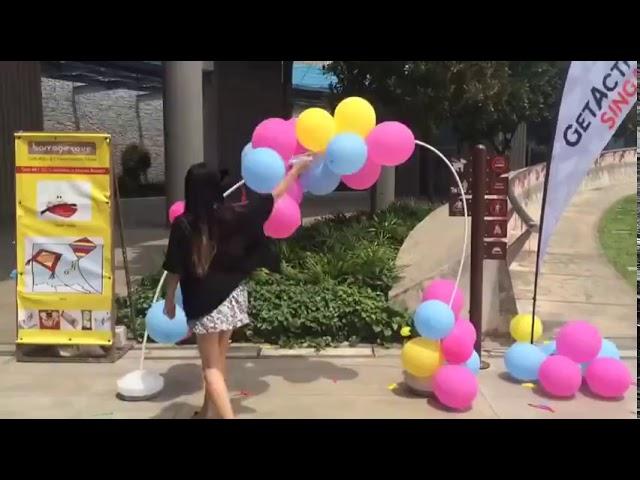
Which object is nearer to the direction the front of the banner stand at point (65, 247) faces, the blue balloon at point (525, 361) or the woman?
the woman

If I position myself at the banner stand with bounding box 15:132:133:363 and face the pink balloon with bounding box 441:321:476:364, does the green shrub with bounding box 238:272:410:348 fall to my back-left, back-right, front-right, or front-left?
front-left

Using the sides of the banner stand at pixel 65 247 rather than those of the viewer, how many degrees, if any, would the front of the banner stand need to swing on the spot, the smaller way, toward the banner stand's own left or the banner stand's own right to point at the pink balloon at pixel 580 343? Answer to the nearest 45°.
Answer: approximately 45° to the banner stand's own left

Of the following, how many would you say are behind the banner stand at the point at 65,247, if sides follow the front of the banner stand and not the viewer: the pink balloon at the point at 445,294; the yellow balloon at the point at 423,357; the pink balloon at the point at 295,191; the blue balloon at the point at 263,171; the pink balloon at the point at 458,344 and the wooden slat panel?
1

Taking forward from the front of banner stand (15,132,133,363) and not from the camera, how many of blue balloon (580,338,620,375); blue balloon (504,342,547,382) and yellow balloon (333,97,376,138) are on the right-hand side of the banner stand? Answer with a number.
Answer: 0

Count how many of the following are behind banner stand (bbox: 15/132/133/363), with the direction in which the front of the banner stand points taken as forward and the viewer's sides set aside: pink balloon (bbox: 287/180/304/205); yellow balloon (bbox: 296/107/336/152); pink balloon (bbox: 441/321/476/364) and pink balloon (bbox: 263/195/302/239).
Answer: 0

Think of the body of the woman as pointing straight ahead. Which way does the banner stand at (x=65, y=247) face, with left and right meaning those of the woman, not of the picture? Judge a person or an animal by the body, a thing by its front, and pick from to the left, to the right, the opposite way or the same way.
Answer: the opposite way

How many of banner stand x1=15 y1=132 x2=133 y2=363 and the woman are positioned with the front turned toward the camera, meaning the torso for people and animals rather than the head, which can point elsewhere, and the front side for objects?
1

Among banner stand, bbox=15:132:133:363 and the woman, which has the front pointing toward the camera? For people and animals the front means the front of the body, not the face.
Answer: the banner stand

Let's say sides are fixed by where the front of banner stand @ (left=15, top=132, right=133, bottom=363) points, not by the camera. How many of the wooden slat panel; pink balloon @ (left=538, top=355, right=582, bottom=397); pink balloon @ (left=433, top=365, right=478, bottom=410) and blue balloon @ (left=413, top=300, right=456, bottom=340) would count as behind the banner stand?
1

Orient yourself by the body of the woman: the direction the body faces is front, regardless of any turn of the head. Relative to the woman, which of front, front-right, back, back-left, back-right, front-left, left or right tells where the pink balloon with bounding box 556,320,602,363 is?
right

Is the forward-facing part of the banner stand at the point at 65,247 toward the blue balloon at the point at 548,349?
no

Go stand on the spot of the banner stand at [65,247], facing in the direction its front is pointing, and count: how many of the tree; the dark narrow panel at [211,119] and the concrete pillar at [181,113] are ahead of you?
0

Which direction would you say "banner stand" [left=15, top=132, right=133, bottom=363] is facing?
toward the camera

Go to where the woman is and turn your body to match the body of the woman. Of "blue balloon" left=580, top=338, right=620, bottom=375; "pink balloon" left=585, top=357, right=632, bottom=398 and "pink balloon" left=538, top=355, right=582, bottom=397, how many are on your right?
3

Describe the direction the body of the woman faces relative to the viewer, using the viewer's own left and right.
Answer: facing away from the viewer

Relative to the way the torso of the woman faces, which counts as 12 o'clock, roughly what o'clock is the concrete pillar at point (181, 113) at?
The concrete pillar is roughly at 12 o'clock from the woman.

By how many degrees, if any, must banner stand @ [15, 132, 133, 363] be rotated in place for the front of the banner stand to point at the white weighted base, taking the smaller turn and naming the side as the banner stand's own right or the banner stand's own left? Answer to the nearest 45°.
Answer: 0° — it already faces it

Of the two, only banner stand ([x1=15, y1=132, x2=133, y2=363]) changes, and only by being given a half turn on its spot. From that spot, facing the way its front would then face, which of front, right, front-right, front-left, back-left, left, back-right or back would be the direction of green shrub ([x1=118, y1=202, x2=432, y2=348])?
right
